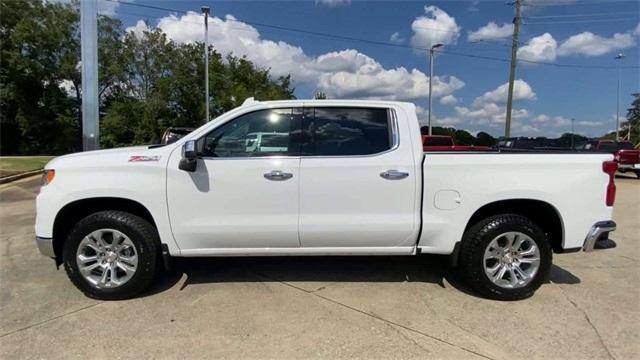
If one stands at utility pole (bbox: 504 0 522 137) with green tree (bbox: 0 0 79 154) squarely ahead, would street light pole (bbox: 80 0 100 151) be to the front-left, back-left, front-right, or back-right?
front-left

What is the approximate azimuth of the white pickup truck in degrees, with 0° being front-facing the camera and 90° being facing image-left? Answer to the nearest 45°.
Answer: approximately 90°

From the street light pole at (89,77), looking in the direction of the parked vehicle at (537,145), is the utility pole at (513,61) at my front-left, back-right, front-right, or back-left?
front-left

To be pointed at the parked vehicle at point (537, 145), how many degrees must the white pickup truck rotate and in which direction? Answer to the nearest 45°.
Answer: approximately 135° to its right

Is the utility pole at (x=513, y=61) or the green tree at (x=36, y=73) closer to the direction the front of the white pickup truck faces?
the green tree

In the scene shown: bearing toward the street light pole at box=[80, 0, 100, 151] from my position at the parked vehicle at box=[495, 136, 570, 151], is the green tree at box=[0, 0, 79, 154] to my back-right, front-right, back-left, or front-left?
front-right

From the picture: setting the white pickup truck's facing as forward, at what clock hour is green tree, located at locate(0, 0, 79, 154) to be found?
The green tree is roughly at 2 o'clock from the white pickup truck.

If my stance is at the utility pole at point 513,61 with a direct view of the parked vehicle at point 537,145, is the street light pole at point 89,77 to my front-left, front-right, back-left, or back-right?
front-right

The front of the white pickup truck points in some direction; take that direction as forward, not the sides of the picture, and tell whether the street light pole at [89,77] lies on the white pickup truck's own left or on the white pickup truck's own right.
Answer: on the white pickup truck's own right

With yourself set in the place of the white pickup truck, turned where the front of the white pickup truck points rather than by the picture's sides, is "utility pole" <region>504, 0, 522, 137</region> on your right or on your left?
on your right
